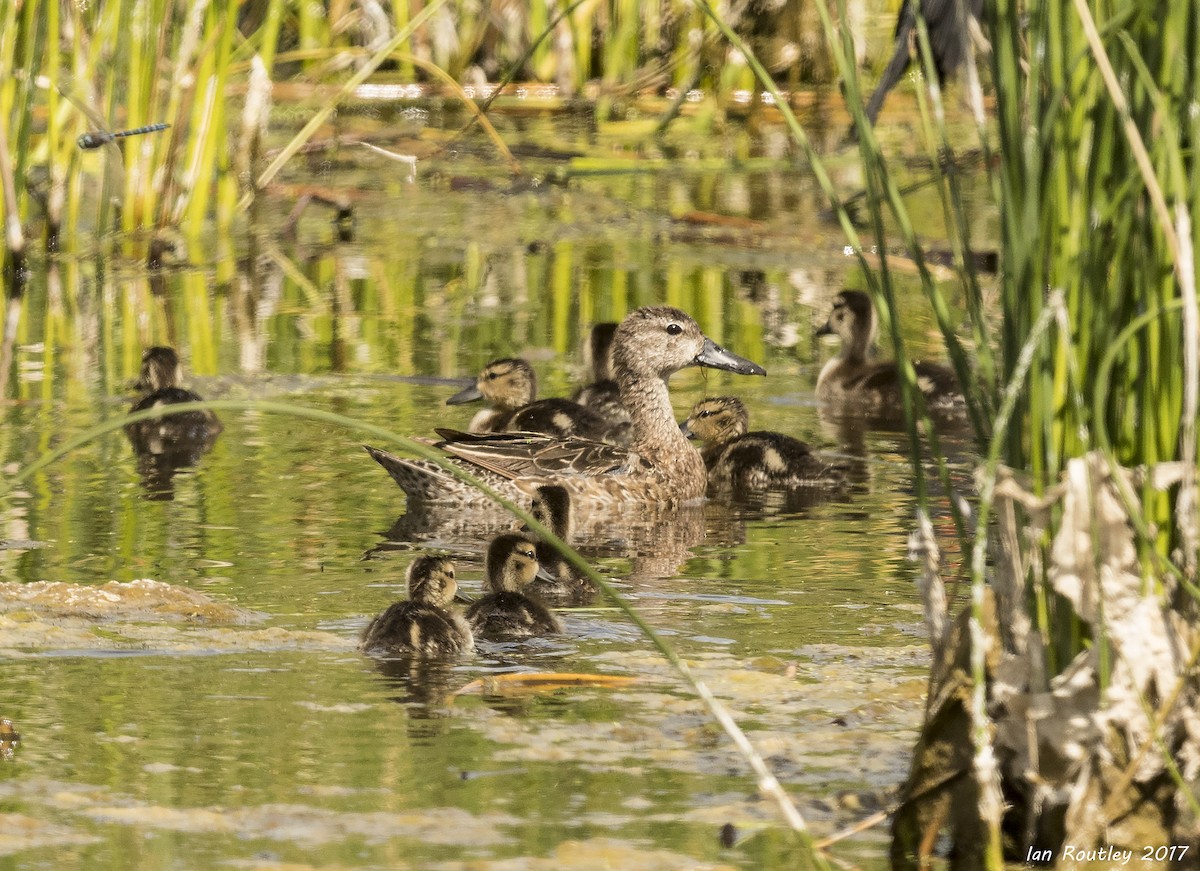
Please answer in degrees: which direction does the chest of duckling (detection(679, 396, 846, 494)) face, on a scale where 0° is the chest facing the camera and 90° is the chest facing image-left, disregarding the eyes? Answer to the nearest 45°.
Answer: approximately 90°

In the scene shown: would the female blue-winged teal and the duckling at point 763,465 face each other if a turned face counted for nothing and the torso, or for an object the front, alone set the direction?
yes

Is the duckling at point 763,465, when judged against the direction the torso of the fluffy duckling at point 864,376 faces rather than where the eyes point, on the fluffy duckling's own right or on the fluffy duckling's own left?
on the fluffy duckling's own left

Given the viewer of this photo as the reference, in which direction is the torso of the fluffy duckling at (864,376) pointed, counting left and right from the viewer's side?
facing to the left of the viewer

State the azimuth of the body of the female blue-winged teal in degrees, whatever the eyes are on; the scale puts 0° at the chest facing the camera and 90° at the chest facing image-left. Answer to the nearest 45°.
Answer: approximately 270°

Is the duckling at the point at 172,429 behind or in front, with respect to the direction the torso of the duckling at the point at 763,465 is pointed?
in front

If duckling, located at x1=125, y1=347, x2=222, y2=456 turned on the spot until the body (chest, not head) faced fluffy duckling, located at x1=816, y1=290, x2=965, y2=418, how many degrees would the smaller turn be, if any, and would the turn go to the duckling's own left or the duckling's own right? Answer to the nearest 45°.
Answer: approximately 135° to the duckling's own right

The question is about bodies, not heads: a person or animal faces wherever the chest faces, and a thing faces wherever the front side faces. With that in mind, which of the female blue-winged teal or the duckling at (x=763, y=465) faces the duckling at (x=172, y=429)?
the duckling at (x=763, y=465)
